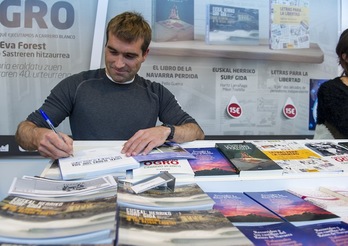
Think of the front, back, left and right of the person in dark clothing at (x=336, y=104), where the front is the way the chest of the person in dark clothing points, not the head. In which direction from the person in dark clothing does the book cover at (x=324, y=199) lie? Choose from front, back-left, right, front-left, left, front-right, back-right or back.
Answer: front-right

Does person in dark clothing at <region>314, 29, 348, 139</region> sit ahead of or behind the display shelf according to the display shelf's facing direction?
ahead

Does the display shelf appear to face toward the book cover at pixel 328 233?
yes

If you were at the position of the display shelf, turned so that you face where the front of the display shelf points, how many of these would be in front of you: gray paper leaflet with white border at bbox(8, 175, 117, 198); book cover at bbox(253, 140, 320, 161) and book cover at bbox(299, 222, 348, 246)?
3

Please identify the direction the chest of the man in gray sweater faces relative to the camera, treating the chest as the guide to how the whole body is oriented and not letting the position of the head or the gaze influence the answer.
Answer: toward the camera

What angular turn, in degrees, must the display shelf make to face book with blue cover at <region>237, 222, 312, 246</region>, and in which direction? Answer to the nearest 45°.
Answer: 0° — it already faces it

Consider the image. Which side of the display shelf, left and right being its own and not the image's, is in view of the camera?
front

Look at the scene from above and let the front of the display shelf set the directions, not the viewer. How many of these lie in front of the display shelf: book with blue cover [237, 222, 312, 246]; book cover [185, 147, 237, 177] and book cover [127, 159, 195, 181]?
3

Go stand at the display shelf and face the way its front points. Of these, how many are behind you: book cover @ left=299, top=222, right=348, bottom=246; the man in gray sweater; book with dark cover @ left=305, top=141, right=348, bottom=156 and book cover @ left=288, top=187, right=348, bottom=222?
0
